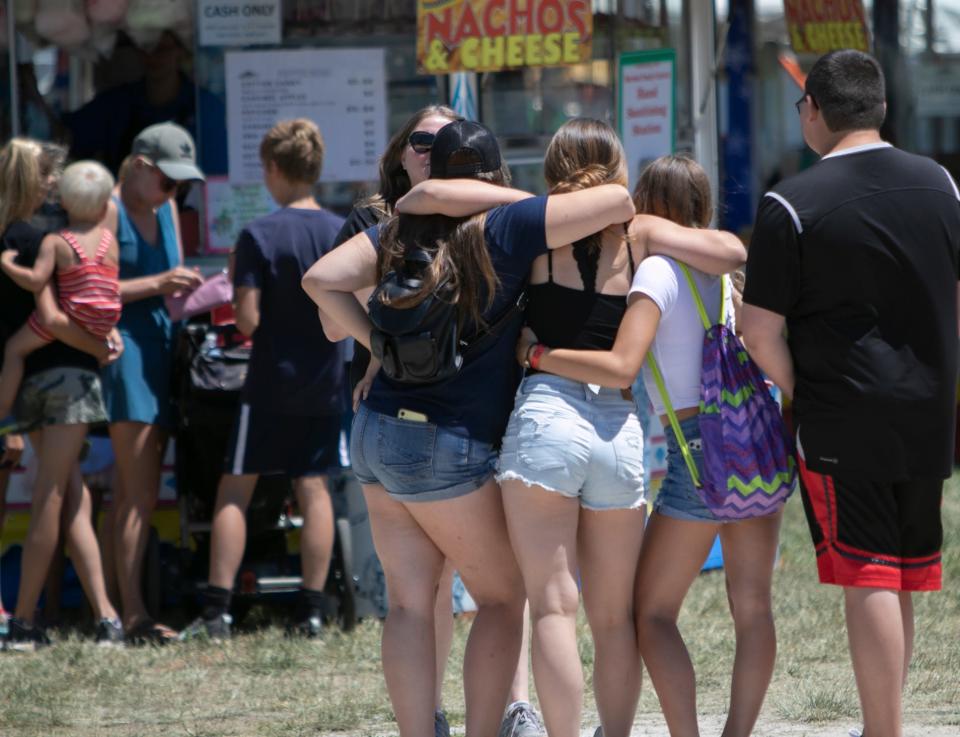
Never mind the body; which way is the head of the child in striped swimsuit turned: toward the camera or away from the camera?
away from the camera

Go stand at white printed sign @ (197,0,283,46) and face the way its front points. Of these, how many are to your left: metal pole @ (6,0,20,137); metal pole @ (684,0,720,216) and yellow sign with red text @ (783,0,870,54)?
2

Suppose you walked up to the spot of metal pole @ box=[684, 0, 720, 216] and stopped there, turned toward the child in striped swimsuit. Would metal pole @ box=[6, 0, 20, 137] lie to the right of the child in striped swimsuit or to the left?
right

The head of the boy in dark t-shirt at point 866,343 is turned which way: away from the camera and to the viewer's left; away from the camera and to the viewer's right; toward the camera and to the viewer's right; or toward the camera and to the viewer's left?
away from the camera and to the viewer's left

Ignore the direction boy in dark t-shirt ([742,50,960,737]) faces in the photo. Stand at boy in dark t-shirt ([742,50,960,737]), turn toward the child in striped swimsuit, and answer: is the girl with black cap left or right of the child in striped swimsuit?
left

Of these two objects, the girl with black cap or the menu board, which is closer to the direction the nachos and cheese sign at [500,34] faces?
the girl with black cap

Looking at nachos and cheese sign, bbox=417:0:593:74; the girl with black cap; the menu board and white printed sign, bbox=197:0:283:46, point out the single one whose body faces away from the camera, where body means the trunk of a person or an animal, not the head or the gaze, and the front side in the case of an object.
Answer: the girl with black cap

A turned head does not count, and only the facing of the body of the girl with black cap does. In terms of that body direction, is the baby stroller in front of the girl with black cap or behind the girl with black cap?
in front

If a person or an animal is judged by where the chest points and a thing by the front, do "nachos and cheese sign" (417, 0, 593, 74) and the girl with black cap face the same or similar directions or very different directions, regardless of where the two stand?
very different directions

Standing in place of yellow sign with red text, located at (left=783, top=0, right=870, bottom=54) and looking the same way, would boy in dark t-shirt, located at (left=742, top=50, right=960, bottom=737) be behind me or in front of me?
in front

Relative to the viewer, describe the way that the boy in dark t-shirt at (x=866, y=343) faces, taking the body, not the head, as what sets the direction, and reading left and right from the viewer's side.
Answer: facing away from the viewer and to the left of the viewer

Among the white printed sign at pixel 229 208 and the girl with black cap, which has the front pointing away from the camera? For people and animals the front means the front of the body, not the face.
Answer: the girl with black cap
